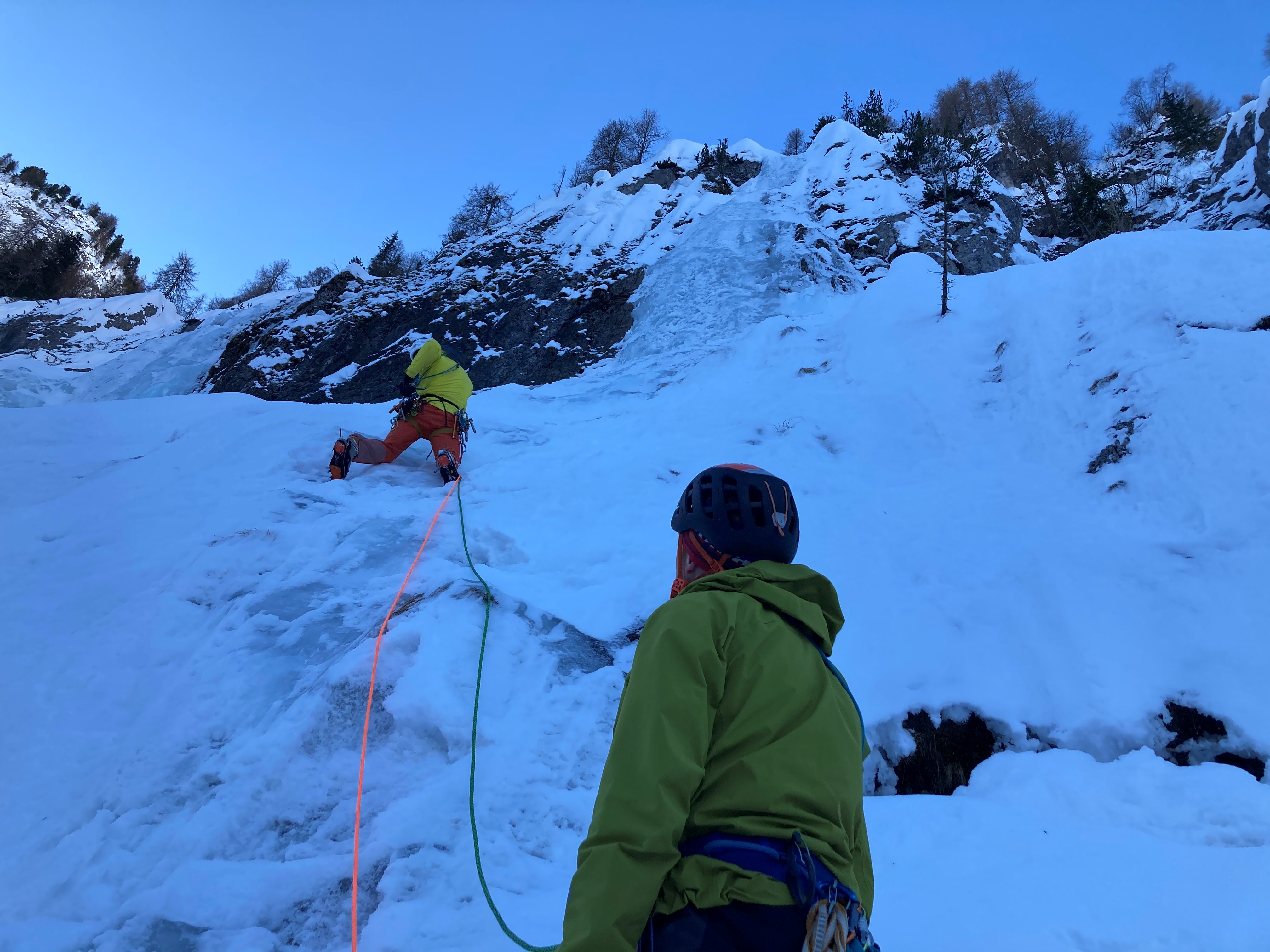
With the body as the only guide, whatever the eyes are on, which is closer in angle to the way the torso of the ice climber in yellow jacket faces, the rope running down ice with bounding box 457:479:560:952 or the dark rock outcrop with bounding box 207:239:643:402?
the dark rock outcrop

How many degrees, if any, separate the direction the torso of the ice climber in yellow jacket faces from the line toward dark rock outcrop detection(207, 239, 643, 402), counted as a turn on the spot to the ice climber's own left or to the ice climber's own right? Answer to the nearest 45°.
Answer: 0° — they already face it

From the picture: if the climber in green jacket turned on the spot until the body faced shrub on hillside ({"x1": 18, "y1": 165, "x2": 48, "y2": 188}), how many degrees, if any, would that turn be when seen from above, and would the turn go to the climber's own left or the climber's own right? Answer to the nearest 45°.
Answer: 0° — they already face it

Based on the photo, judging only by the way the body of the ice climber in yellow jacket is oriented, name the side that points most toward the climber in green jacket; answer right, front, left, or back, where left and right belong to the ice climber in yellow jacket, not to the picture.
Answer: back

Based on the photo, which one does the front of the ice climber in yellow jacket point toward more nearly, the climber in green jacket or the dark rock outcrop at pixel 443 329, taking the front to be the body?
the dark rock outcrop

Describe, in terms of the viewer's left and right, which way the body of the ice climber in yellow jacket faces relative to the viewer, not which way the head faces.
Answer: facing away from the viewer

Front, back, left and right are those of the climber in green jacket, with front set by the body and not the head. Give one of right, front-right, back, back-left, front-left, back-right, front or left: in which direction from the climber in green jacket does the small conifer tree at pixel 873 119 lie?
front-right

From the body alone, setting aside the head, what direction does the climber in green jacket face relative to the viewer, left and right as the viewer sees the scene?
facing away from the viewer and to the left of the viewer

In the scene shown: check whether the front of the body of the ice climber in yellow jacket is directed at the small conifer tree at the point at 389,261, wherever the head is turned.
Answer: yes
